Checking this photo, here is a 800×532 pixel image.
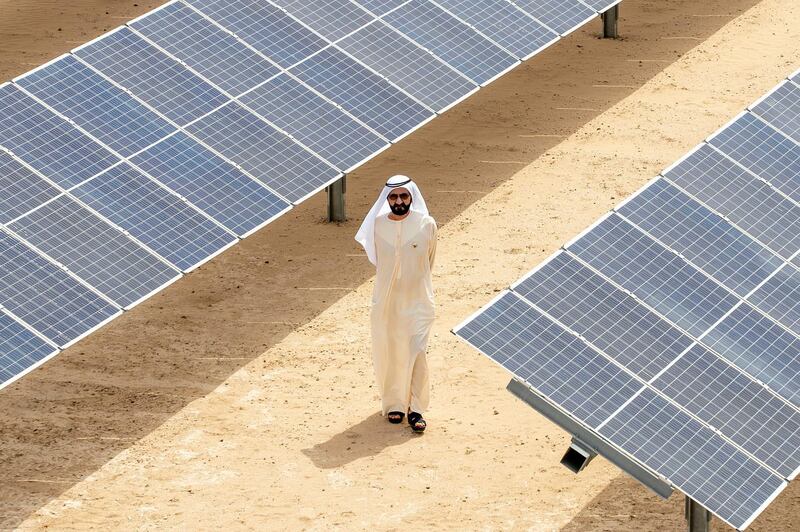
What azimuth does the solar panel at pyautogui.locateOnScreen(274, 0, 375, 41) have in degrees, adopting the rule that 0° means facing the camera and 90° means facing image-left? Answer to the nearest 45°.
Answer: approximately 315°

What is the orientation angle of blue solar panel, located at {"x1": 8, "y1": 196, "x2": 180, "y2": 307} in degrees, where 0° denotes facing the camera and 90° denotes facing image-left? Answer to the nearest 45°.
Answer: approximately 315°

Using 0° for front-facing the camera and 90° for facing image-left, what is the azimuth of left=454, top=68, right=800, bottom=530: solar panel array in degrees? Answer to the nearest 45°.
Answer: approximately 315°

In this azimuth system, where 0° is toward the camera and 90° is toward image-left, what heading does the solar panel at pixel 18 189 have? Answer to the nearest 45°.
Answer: approximately 315°

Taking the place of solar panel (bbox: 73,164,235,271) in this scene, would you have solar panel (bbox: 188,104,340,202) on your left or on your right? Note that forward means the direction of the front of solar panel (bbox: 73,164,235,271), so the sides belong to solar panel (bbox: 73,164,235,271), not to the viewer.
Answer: on your left

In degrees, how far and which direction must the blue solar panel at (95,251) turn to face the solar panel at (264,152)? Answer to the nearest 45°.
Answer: approximately 90° to its left

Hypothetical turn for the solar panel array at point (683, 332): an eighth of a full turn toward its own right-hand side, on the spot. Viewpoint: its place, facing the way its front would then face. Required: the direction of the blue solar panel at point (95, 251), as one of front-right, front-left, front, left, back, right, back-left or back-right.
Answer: right

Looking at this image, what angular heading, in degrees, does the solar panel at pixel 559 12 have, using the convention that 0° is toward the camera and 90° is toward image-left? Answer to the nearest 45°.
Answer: approximately 315°

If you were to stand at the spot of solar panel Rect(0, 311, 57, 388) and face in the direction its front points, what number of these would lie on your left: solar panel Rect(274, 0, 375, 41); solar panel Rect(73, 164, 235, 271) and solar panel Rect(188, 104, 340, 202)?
3

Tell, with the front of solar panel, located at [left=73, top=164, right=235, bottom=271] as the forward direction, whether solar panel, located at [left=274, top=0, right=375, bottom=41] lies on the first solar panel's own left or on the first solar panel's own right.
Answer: on the first solar panel's own left

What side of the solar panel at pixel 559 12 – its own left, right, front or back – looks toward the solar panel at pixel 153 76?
right

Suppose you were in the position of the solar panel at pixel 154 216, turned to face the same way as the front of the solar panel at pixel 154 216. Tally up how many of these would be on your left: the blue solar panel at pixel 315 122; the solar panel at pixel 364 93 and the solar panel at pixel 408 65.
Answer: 3
